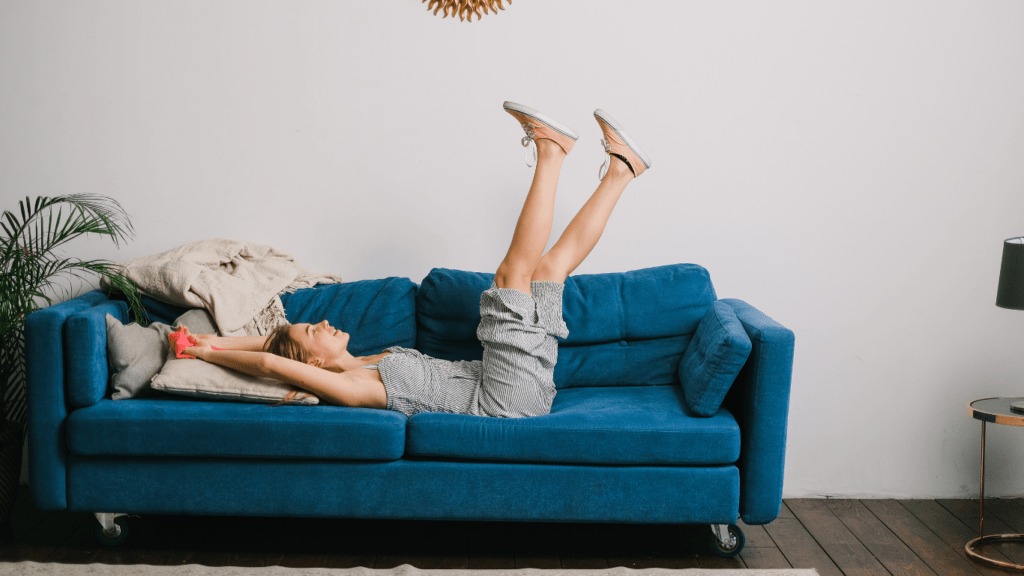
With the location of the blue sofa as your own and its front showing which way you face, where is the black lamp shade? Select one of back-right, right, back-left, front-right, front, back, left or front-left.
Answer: left

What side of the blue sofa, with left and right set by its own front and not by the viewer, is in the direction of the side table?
left

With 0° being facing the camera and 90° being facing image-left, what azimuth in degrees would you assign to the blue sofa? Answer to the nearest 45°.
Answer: approximately 0°
